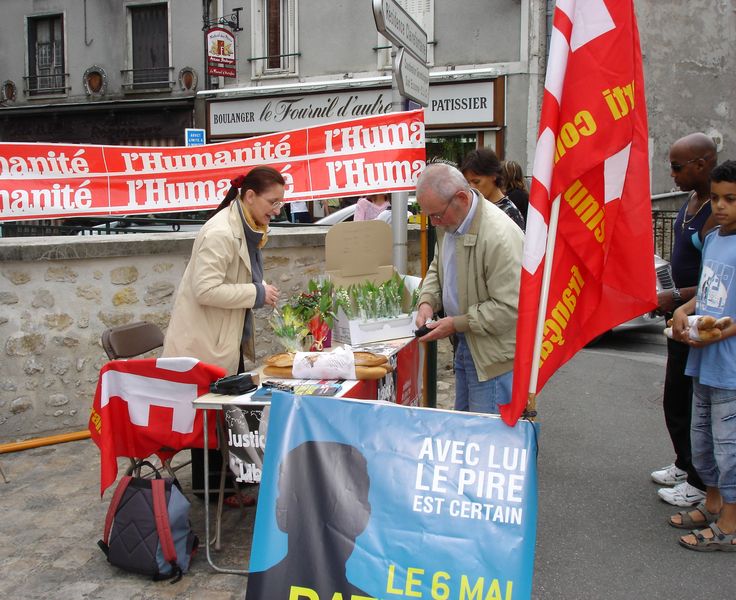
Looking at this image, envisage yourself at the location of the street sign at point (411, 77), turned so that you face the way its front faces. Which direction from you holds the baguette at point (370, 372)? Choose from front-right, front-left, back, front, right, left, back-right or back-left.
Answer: front-right

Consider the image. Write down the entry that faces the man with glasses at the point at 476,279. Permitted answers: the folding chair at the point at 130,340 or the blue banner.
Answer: the folding chair

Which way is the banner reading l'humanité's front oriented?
toward the camera

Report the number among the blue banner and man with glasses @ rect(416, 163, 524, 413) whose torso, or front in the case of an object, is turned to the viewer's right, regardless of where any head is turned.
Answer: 0

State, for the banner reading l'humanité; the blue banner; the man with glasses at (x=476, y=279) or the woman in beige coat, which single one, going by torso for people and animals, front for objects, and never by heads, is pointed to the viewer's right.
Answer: the woman in beige coat

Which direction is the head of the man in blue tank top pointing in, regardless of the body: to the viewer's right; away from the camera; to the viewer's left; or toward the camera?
to the viewer's left

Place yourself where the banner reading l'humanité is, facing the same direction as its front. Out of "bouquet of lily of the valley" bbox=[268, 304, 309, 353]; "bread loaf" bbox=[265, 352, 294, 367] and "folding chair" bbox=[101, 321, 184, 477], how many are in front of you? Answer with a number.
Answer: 3

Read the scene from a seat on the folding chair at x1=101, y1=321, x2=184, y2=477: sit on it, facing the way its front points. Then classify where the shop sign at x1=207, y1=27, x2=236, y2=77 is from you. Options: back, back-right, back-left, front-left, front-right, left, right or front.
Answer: back-left

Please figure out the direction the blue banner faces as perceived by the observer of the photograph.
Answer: facing the viewer

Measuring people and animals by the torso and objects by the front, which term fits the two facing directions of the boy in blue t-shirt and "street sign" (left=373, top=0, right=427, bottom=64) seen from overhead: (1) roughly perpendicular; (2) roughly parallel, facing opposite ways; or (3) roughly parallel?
roughly perpendicular
